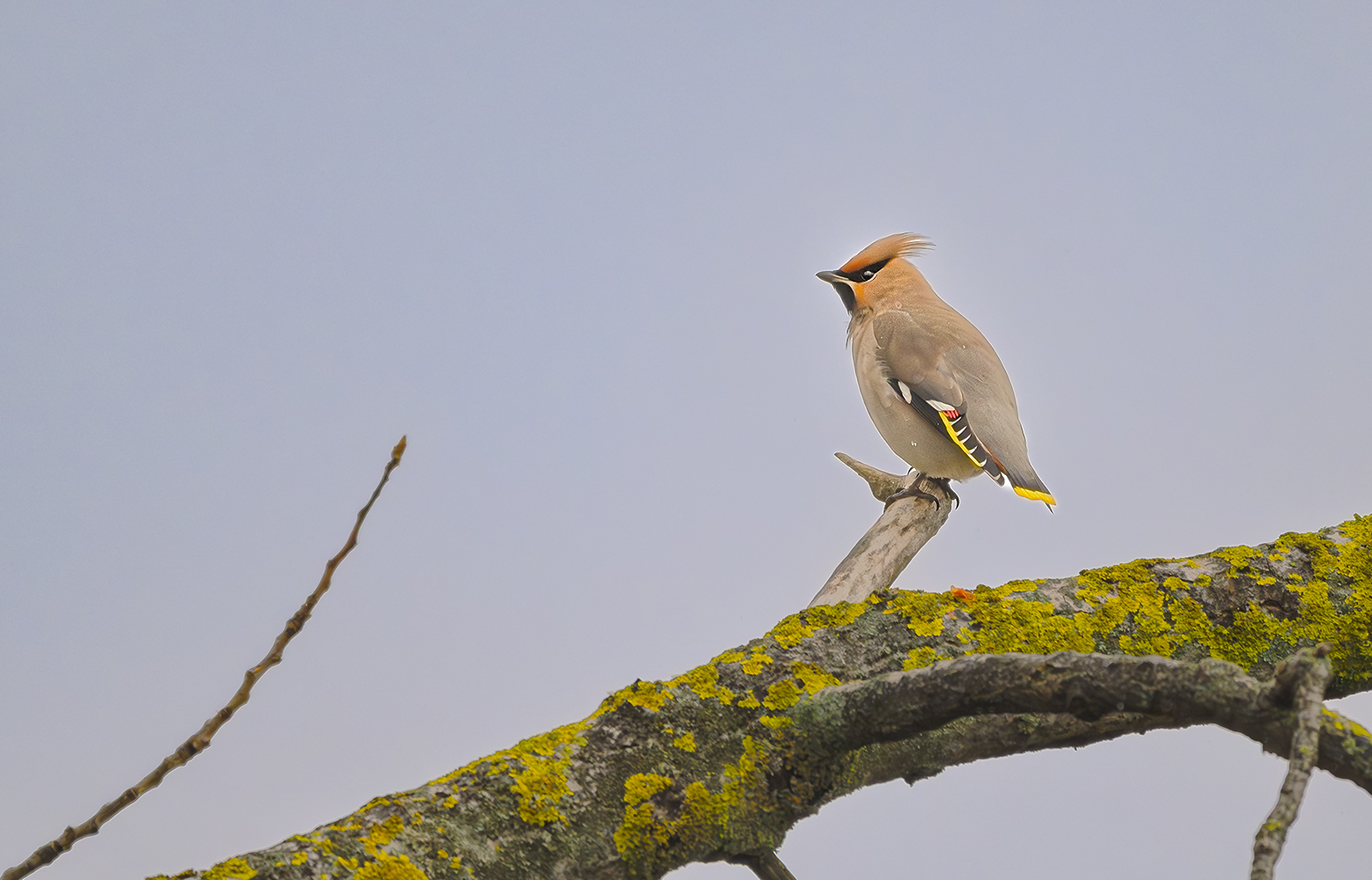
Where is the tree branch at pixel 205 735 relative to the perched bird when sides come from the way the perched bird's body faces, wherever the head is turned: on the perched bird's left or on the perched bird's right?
on the perched bird's left

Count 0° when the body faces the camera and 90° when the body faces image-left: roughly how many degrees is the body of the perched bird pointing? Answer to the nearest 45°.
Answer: approximately 90°
